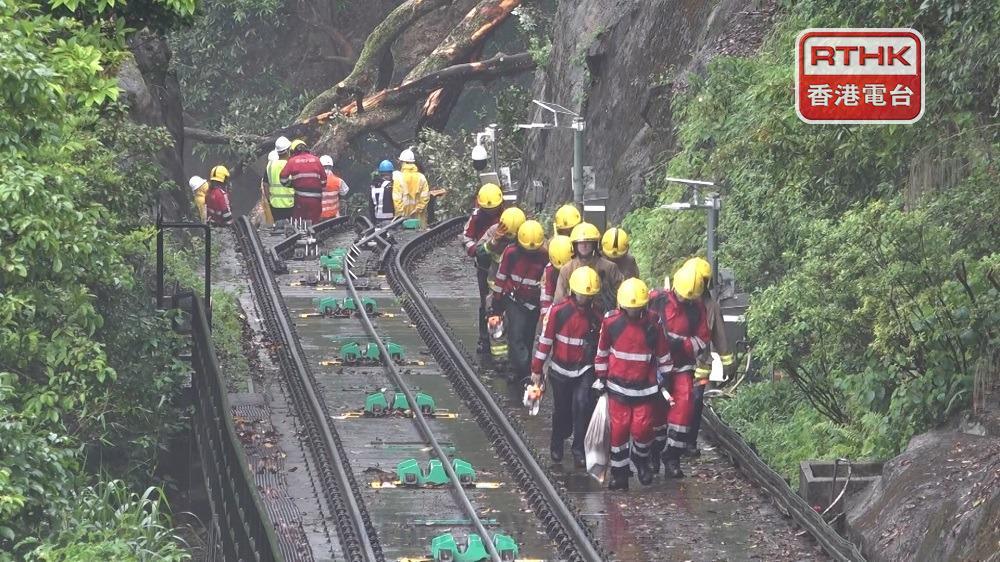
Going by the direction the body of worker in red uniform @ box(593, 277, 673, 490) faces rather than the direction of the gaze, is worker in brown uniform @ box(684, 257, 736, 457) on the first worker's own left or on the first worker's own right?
on the first worker's own left

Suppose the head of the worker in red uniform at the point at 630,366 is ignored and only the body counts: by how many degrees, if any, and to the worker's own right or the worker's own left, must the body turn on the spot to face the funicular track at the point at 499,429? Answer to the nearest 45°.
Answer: approximately 135° to the worker's own right

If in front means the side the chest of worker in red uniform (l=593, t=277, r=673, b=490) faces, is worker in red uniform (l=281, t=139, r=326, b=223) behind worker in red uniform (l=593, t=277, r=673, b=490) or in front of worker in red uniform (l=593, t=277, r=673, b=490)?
behind

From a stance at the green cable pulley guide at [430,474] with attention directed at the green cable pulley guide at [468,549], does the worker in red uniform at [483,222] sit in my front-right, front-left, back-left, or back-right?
back-left

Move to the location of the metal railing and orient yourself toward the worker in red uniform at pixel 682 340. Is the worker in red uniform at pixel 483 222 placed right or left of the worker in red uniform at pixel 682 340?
left

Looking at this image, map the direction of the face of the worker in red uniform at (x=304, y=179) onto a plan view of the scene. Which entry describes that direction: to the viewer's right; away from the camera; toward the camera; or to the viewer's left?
away from the camera

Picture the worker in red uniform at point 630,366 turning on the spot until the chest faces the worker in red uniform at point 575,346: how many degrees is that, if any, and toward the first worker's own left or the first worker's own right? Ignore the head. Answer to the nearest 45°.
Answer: approximately 135° to the first worker's own right

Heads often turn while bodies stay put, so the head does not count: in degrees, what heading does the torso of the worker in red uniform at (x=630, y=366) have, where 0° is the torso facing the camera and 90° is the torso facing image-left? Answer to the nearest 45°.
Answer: approximately 0°

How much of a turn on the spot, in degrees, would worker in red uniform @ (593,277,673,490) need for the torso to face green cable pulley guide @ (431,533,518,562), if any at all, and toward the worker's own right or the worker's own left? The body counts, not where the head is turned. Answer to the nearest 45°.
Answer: approximately 45° to the worker's own right

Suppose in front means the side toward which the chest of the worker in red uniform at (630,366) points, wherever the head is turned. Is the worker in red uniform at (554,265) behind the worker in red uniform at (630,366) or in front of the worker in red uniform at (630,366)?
behind
